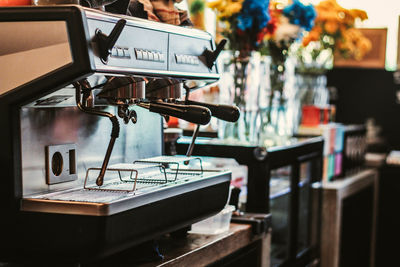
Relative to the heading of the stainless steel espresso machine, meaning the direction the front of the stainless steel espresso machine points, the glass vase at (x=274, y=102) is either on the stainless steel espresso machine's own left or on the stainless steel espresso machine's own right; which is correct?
on the stainless steel espresso machine's own left

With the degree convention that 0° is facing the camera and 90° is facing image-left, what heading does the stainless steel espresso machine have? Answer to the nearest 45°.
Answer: approximately 315°

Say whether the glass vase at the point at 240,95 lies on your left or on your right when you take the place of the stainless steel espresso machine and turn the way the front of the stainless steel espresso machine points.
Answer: on your left

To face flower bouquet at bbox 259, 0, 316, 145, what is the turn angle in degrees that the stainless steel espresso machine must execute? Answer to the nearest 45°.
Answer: approximately 90° to its left

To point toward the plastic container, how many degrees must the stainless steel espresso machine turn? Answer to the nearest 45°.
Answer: approximately 90° to its left

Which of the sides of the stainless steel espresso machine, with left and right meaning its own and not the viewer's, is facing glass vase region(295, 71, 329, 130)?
left
